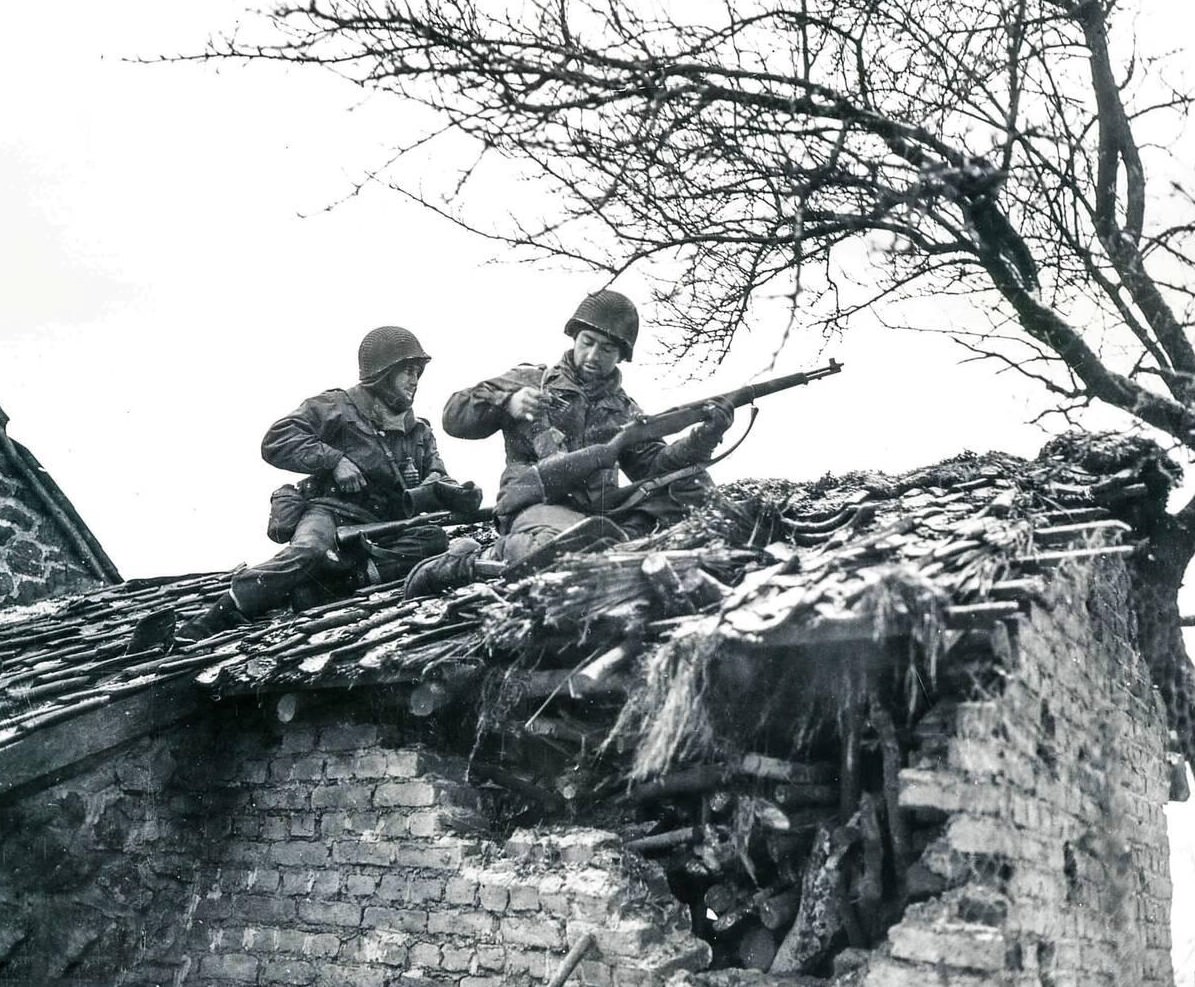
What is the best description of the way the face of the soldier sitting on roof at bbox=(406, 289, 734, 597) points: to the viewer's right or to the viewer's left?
to the viewer's left

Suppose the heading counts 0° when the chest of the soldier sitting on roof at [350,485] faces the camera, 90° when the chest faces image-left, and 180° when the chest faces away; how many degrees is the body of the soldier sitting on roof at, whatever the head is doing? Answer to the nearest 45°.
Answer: approximately 315°

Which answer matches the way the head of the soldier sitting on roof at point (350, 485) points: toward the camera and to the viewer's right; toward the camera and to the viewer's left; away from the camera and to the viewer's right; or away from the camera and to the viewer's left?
toward the camera and to the viewer's right

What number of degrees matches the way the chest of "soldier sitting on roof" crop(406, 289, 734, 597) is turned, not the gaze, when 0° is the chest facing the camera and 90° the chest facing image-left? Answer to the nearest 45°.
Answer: approximately 0°
